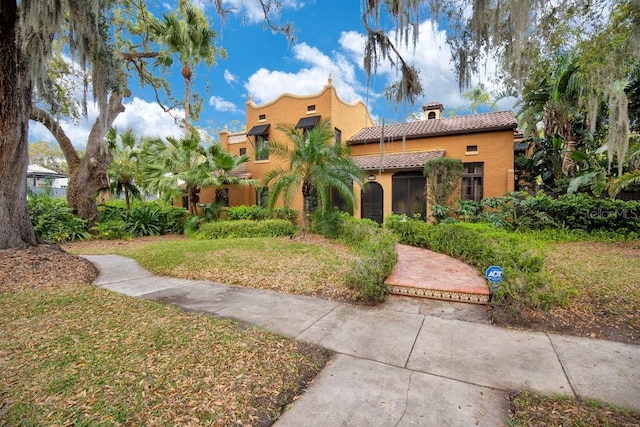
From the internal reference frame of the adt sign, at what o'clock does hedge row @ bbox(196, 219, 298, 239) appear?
The hedge row is roughly at 4 o'clock from the adt sign.

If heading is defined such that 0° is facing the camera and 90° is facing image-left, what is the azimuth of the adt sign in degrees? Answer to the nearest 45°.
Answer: approximately 0°

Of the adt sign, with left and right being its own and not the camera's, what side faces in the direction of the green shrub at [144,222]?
right

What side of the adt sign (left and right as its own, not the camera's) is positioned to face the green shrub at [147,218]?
right

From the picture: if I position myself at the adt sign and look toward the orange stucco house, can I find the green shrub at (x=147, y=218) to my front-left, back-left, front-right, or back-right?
front-left

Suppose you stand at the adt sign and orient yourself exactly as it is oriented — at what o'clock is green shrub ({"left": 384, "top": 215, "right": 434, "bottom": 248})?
The green shrub is roughly at 5 o'clock from the adt sign.

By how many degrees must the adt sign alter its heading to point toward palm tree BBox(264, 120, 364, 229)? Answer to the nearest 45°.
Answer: approximately 135° to its right

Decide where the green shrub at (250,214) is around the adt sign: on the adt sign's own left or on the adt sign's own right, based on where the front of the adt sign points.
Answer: on the adt sign's own right

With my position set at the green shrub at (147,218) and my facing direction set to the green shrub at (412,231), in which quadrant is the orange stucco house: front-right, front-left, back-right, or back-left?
front-left

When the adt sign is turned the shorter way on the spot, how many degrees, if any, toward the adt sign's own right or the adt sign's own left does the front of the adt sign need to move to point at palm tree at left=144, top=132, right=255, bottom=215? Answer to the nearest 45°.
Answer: approximately 90° to the adt sign's own right

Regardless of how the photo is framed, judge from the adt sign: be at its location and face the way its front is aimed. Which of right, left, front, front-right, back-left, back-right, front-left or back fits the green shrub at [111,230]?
right

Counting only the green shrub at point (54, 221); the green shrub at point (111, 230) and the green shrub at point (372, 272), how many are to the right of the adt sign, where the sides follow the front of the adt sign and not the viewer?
3

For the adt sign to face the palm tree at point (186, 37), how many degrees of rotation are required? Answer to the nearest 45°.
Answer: approximately 90° to its right

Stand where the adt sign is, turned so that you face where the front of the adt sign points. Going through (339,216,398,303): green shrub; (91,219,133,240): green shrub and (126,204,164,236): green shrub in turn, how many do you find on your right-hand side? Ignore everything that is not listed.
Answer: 3

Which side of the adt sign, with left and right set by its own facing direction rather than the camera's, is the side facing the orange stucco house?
back

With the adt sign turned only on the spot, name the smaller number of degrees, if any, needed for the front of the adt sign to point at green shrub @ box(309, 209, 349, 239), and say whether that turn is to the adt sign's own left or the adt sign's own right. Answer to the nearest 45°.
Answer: approximately 135° to the adt sign's own right

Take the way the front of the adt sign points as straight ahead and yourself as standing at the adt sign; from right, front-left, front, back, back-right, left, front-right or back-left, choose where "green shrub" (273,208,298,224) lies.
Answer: back-right
